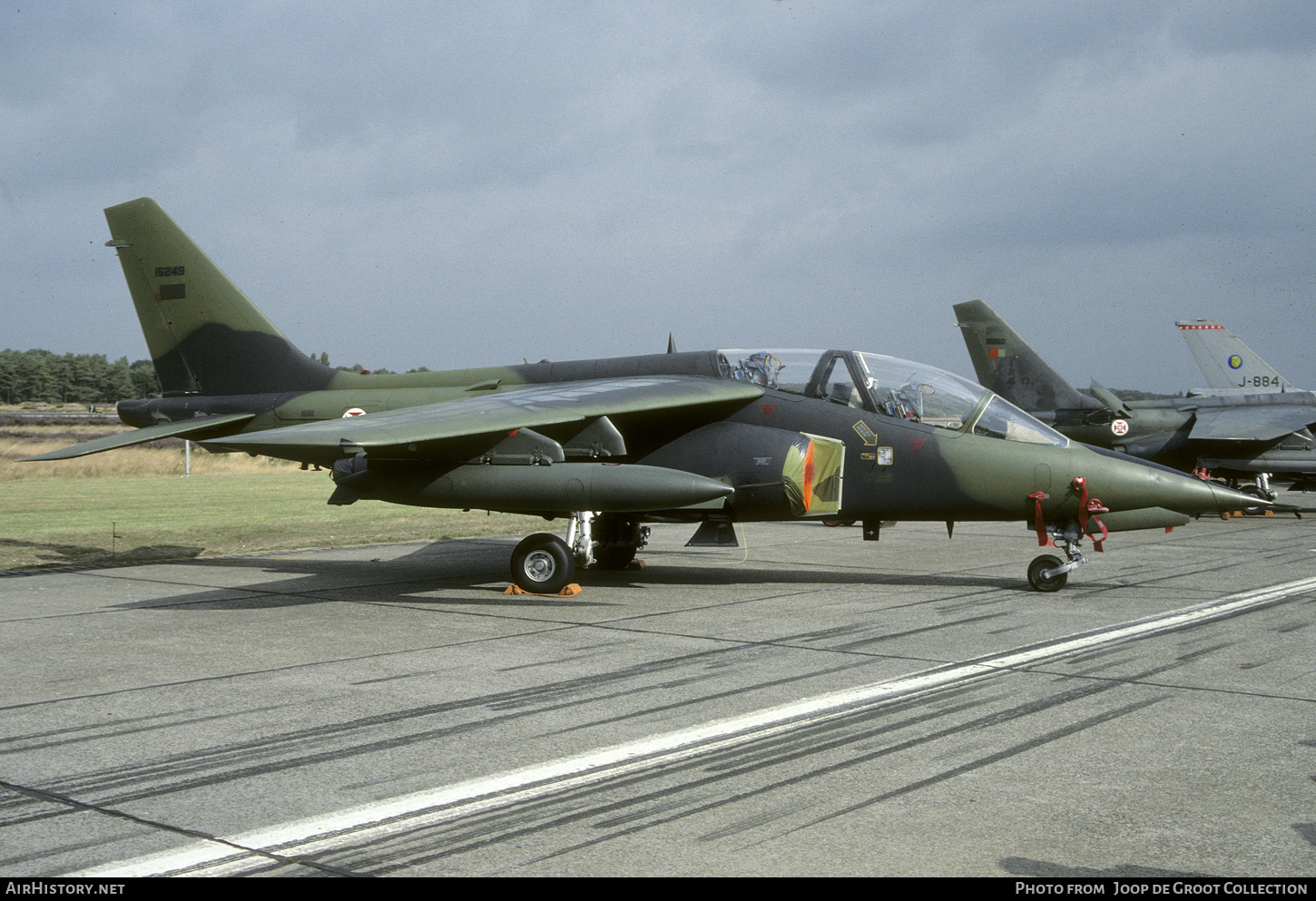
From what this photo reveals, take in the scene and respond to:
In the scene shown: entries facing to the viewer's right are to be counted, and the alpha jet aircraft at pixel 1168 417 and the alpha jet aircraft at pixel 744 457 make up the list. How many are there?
2

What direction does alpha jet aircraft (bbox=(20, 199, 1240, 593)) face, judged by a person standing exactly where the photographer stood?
facing to the right of the viewer

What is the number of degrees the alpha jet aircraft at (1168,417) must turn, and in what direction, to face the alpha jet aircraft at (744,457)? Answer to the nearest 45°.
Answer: approximately 90° to its right

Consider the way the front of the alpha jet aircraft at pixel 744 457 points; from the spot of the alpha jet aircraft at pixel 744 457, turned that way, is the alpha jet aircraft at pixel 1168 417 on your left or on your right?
on your left

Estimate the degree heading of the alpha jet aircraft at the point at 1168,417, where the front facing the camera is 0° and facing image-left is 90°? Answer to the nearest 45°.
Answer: approximately 270°
